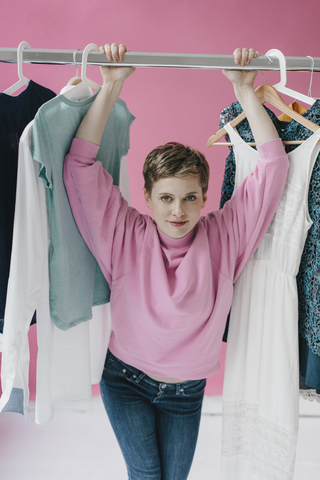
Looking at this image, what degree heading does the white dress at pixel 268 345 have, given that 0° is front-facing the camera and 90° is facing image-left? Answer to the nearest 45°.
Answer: approximately 0°

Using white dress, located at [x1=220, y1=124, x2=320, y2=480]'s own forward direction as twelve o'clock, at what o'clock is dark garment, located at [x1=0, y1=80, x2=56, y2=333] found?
The dark garment is roughly at 2 o'clock from the white dress.

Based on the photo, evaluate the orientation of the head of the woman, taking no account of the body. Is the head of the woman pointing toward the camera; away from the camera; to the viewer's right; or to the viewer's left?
toward the camera

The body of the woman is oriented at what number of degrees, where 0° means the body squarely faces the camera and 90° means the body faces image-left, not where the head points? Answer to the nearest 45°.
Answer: approximately 0°

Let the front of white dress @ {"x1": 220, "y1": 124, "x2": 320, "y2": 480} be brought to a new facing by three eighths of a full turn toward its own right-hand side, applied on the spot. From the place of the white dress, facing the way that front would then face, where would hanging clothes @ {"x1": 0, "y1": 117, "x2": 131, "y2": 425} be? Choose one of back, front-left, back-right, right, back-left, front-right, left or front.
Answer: left

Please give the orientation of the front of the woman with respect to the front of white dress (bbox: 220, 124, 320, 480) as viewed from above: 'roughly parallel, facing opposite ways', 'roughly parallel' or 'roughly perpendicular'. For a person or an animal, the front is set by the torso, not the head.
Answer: roughly parallel
